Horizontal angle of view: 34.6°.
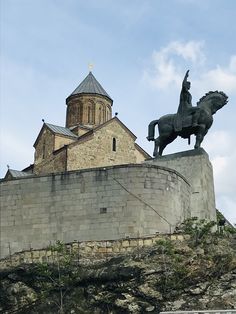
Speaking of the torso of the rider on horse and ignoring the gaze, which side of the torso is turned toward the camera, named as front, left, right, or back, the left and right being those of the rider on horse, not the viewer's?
right

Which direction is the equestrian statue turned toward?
to the viewer's right

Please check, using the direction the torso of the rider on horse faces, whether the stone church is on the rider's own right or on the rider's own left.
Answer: on the rider's own left
